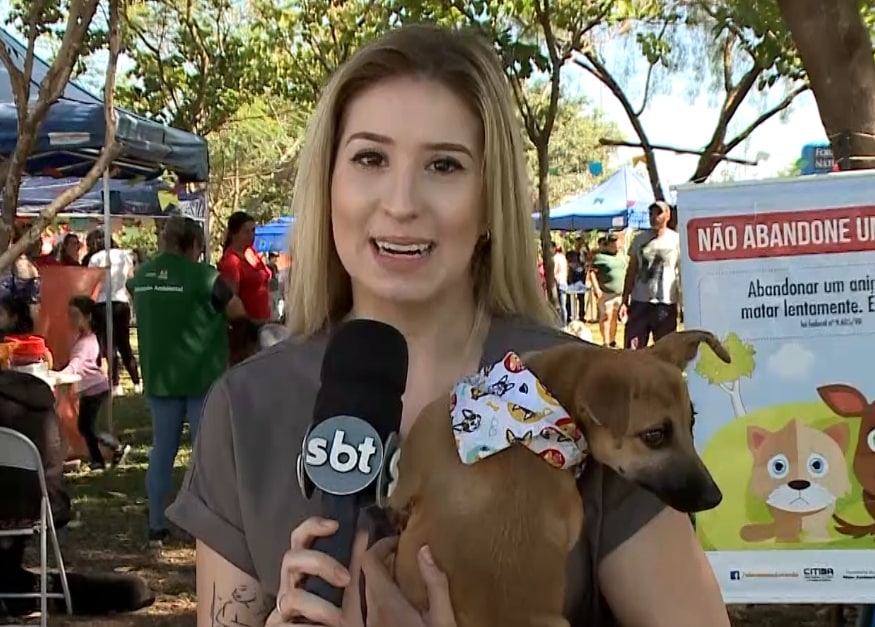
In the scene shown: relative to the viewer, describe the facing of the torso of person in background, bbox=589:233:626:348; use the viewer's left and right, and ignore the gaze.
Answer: facing the viewer and to the right of the viewer

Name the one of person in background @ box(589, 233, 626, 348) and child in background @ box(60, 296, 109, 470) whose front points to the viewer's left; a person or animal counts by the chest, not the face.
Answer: the child in background

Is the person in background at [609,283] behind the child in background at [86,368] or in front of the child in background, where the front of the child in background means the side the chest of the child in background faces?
behind

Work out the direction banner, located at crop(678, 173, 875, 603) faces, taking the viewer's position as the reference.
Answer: facing the viewer

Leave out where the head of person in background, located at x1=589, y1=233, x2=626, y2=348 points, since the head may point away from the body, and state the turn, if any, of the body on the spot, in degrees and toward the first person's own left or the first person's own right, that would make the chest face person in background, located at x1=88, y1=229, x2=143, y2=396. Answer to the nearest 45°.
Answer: approximately 90° to the first person's own right

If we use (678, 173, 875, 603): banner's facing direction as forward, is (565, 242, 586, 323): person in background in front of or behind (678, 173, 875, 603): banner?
behind

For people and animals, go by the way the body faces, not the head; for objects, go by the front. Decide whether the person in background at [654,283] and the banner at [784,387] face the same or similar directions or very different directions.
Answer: same or similar directions

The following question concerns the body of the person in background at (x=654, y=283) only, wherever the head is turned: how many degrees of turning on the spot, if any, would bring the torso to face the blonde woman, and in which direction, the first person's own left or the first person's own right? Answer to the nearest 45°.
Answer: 0° — they already face them

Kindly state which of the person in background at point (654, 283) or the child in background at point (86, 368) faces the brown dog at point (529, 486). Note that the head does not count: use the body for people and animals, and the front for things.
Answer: the person in background

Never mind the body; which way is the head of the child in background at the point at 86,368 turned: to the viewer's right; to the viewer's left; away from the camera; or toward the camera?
to the viewer's left

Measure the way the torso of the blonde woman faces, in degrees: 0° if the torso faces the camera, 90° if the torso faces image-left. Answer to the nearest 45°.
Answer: approximately 0°

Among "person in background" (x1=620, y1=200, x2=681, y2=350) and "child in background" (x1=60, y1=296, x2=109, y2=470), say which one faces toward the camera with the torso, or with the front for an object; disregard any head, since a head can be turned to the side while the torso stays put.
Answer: the person in background

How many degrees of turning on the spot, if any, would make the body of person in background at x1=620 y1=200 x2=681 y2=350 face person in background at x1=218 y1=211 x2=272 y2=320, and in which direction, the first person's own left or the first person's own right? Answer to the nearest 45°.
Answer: approximately 45° to the first person's own right

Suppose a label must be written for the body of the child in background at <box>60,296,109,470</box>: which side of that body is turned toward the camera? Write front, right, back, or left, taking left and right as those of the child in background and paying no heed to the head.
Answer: left

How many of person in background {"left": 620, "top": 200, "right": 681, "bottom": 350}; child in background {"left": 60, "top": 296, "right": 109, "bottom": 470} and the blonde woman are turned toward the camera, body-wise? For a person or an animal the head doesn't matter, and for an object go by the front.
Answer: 2

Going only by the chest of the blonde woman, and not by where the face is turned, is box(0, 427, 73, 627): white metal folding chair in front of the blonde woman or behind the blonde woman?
behind
